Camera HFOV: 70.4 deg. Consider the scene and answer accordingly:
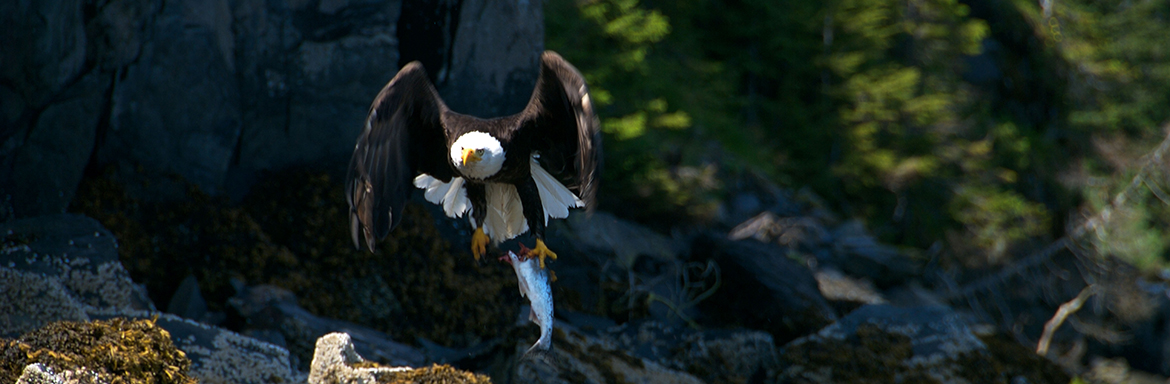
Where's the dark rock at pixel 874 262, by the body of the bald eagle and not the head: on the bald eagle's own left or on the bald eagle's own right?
on the bald eagle's own left

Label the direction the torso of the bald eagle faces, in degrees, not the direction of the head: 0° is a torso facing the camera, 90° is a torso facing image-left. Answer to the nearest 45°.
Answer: approximately 0°

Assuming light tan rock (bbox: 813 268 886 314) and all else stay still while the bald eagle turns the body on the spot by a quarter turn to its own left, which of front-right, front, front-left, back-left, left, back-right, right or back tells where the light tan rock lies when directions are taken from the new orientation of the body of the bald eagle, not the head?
front-left

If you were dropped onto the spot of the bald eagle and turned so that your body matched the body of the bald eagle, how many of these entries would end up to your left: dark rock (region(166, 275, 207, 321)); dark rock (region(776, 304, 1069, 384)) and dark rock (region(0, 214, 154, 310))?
1

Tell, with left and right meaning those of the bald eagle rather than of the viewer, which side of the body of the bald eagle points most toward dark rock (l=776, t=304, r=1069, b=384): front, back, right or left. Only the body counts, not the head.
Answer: left

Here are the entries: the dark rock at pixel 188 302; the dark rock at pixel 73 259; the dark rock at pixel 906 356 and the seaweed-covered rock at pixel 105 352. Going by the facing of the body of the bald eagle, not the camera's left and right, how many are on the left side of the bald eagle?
1

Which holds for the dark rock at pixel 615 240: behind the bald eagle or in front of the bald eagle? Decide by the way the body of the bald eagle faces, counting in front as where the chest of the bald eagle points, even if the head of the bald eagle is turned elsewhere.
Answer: behind

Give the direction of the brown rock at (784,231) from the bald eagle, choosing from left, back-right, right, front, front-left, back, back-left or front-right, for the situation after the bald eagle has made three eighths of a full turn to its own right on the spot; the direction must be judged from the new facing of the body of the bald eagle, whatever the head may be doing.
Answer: right

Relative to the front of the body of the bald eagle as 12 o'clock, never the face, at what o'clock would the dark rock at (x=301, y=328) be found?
The dark rock is roughly at 4 o'clock from the bald eagle.
